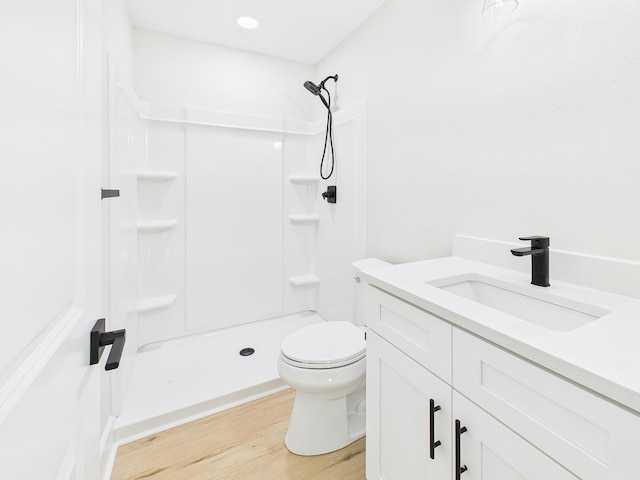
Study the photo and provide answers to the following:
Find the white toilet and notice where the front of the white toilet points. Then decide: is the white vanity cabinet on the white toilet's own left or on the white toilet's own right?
on the white toilet's own left

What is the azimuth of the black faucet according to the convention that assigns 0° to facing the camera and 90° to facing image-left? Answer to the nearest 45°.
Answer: approximately 45°

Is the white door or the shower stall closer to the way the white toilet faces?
the white door

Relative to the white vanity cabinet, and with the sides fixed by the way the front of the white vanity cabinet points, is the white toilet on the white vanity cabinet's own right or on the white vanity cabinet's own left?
on the white vanity cabinet's own right

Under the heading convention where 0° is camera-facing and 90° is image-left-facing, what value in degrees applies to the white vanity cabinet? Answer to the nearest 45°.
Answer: approximately 45°

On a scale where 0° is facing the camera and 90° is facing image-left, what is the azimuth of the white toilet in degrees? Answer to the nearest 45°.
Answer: approximately 45°

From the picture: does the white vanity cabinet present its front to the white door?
yes

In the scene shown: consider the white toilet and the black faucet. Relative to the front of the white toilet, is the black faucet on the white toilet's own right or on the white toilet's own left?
on the white toilet's own left

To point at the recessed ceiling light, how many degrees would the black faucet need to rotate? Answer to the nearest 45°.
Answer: approximately 45° to its right
